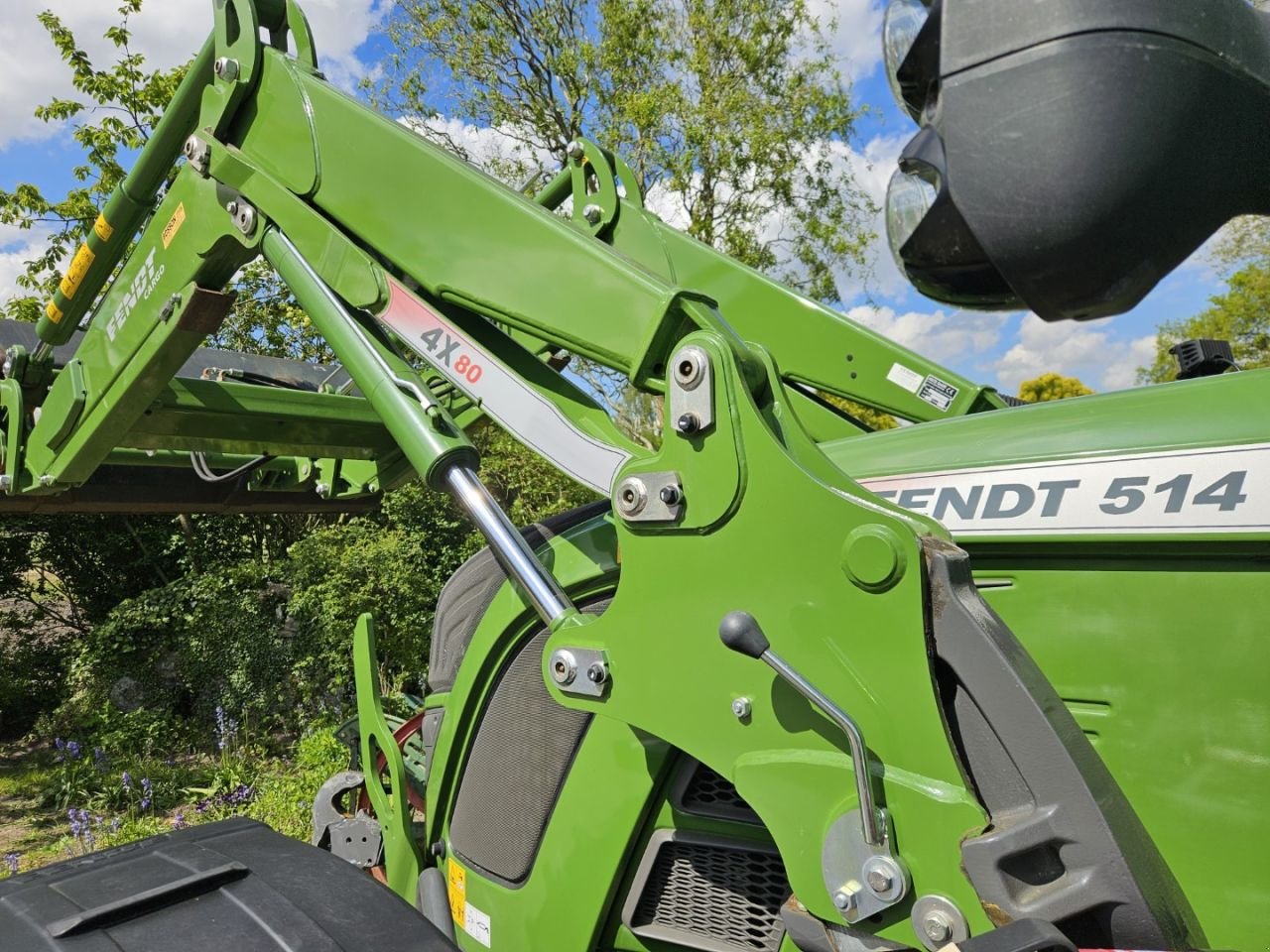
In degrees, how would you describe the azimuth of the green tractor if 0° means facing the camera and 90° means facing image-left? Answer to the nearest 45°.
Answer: approximately 135°

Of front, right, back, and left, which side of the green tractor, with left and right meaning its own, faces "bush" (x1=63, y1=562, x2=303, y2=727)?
front

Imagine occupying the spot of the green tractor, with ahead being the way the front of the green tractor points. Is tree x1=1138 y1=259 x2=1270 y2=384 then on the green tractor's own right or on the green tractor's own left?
on the green tractor's own right

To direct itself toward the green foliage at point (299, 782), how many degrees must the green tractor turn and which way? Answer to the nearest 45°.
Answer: approximately 45° to its right
